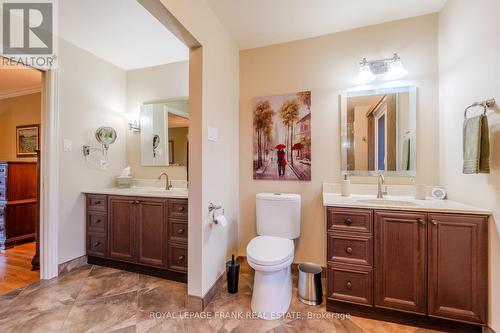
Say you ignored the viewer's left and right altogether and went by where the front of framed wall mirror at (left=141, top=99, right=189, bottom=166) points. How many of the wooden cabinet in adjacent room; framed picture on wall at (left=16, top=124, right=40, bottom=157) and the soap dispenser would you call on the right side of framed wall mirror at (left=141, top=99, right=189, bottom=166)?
2

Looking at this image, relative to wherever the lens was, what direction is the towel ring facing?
facing the viewer and to the left of the viewer

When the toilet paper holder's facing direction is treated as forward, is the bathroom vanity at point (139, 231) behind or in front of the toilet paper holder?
behind

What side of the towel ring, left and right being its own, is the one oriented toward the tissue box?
front

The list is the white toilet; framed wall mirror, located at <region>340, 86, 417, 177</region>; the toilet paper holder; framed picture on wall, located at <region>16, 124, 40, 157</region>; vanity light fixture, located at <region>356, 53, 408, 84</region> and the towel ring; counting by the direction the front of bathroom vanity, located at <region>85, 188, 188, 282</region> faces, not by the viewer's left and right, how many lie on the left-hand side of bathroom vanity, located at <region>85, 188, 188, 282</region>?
5

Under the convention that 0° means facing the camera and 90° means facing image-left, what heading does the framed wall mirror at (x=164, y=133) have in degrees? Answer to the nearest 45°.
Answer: approximately 45°

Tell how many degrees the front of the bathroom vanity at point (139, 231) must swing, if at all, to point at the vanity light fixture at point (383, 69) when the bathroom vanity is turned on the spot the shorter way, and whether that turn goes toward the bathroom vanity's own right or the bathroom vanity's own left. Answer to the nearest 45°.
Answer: approximately 90° to the bathroom vanity's own left

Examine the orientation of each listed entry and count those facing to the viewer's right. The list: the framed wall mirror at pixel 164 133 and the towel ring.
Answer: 0

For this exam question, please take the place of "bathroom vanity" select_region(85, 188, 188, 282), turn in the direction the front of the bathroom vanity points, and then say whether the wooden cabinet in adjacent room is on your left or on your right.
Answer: on your right

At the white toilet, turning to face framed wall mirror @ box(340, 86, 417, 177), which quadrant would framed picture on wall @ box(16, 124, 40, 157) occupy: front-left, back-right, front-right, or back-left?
back-left

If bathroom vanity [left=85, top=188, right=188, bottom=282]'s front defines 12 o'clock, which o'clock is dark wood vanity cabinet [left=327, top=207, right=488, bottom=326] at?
The dark wood vanity cabinet is roughly at 9 o'clock from the bathroom vanity.

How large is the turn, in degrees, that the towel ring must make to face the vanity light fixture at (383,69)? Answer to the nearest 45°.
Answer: approximately 90° to its right

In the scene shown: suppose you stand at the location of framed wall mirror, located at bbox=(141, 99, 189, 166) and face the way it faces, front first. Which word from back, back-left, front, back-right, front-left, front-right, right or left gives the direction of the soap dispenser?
left

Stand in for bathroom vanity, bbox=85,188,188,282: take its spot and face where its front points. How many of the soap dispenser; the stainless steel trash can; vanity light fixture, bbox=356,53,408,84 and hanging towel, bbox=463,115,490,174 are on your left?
4

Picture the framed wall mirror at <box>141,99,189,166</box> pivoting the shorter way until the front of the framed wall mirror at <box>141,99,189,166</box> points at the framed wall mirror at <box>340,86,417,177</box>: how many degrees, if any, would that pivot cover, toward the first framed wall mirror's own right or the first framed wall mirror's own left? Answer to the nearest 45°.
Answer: approximately 90° to the first framed wall mirror's own left

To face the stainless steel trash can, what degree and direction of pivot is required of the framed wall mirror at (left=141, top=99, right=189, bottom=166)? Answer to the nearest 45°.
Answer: approximately 90° to its left
